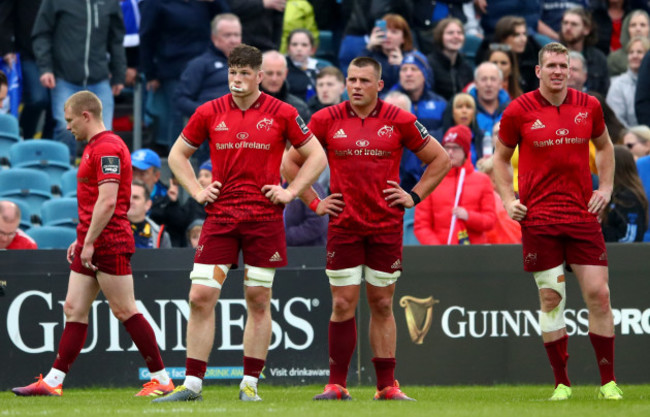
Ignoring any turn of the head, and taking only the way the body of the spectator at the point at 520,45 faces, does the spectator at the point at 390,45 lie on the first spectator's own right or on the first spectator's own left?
on the first spectator's own right

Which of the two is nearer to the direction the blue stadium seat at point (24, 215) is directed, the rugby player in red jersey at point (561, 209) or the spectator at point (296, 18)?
the rugby player in red jersey

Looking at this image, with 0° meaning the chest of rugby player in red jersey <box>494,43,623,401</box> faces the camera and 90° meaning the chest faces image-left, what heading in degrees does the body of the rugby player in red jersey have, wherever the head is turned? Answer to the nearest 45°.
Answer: approximately 0°

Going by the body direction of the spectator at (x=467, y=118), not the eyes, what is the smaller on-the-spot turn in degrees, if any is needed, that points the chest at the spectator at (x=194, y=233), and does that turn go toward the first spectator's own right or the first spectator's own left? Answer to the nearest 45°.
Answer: approximately 45° to the first spectator's own right

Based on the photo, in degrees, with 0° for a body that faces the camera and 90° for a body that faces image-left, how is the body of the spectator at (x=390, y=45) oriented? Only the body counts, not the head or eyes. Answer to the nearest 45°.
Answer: approximately 45°

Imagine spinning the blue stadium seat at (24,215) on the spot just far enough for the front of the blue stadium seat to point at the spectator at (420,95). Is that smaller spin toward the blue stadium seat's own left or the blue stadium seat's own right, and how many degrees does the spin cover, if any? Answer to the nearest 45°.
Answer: approximately 90° to the blue stadium seat's own left

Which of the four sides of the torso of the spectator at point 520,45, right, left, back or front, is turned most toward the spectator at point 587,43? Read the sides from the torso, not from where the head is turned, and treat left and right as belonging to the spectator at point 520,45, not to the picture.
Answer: left

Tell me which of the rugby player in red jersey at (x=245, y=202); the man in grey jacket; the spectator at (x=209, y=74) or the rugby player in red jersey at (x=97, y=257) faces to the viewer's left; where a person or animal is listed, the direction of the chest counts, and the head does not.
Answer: the rugby player in red jersey at (x=97, y=257)
